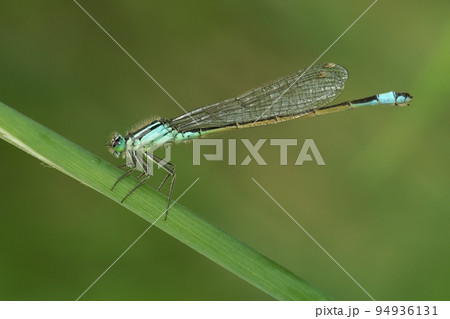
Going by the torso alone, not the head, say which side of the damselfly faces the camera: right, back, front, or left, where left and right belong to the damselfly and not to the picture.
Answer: left
